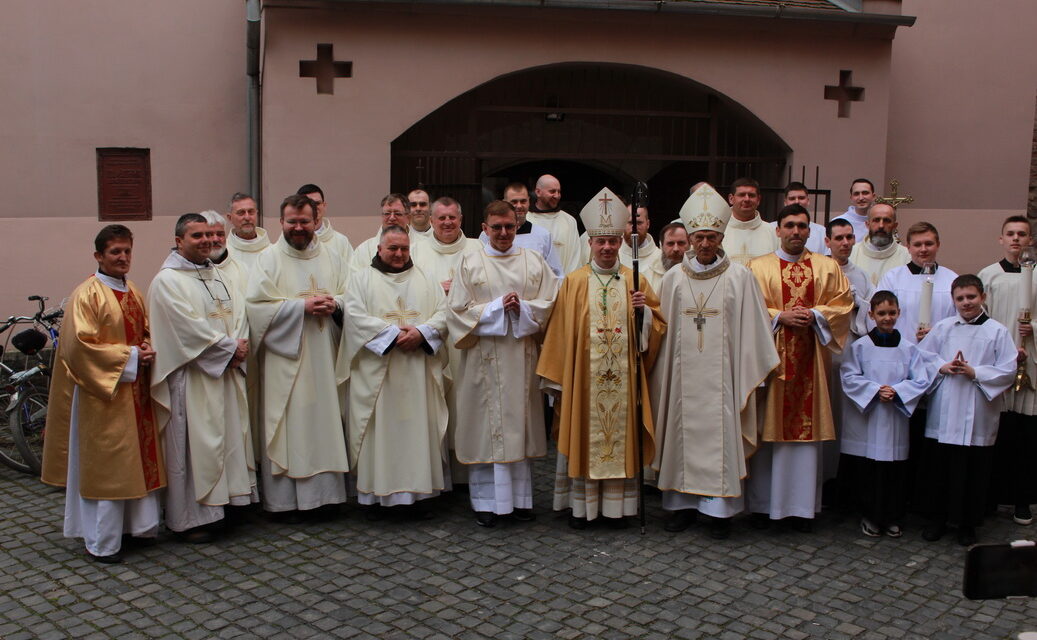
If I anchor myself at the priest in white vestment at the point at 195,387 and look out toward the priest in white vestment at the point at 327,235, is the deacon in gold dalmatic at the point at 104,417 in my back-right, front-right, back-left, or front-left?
back-left

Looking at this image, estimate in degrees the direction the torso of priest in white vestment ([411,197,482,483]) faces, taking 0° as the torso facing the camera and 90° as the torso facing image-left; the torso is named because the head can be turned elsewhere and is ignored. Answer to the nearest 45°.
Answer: approximately 0°

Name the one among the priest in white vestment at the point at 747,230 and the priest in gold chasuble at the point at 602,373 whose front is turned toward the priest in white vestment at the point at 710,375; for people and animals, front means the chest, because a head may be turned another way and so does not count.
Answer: the priest in white vestment at the point at 747,230

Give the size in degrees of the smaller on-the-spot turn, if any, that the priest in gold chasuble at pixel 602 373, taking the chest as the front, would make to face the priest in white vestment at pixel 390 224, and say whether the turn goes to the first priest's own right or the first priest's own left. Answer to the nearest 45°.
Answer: approximately 135° to the first priest's own right

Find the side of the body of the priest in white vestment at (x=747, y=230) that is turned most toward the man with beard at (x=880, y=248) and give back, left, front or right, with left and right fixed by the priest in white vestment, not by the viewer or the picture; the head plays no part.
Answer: left
